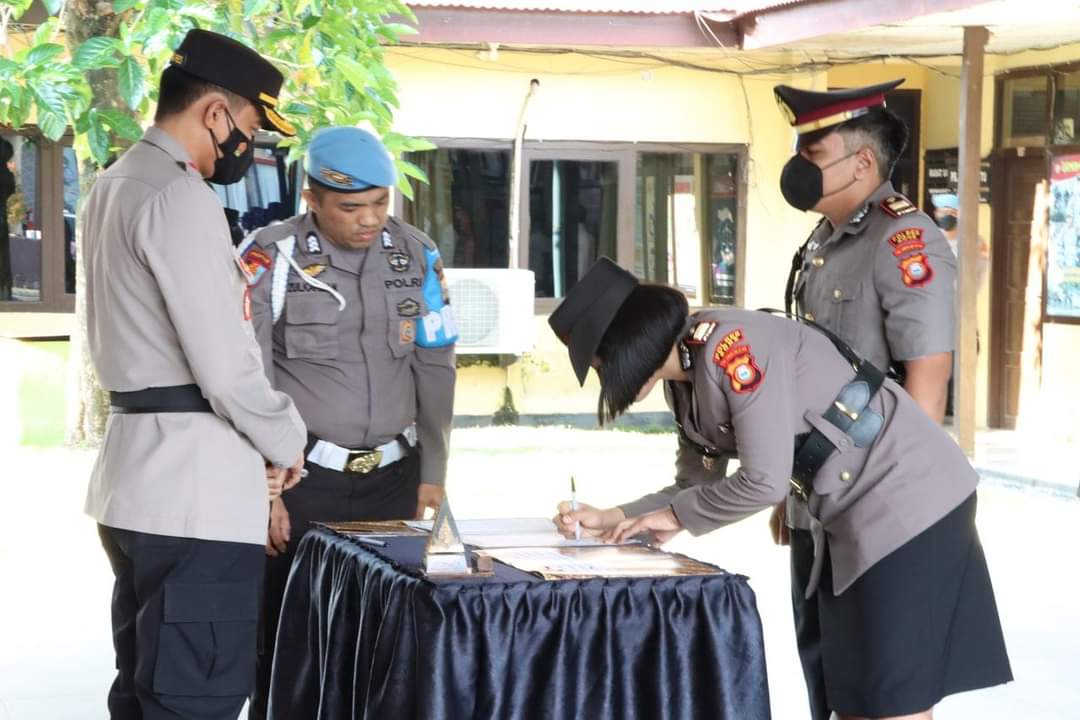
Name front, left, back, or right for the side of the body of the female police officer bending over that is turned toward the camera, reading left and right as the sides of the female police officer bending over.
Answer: left

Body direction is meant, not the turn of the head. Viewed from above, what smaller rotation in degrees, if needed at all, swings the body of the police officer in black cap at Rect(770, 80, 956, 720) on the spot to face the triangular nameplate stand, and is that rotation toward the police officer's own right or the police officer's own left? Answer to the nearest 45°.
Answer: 0° — they already face it

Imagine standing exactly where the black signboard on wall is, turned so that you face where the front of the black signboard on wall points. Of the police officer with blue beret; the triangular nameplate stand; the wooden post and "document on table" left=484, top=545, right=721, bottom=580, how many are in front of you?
4

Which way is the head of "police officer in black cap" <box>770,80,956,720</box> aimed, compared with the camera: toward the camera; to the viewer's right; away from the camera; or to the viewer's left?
to the viewer's left

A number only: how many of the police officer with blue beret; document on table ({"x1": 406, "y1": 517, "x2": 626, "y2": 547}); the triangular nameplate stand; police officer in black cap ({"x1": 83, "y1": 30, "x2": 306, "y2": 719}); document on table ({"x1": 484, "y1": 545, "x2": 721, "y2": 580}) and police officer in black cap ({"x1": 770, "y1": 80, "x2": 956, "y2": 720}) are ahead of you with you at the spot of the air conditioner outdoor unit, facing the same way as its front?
6

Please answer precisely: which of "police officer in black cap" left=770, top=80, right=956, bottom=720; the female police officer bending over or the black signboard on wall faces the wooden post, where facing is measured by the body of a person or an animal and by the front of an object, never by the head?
the black signboard on wall

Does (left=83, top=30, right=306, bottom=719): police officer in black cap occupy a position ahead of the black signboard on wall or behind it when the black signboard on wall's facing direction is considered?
ahead

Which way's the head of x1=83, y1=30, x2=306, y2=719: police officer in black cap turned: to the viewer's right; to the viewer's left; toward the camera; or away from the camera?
to the viewer's right

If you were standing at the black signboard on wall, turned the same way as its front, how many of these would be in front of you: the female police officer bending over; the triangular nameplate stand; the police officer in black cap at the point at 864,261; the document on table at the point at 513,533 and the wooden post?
5

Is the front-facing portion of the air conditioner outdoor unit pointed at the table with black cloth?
yes

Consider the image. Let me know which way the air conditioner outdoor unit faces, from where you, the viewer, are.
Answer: facing the viewer

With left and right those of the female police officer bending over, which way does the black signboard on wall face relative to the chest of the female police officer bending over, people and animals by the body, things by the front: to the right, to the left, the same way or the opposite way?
to the left

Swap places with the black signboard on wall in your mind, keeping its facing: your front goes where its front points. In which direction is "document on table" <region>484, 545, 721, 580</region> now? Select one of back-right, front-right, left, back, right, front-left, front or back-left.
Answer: front

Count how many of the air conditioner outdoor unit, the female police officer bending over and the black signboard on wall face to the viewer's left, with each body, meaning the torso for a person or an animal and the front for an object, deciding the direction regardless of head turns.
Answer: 1

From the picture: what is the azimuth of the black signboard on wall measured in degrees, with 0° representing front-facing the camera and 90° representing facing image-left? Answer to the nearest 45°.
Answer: approximately 0°

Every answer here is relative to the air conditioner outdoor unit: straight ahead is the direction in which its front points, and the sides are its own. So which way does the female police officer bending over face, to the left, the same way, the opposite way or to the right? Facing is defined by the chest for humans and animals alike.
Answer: to the right

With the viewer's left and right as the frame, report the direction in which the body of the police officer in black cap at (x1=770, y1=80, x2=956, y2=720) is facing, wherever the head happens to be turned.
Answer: facing the viewer and to the left of the viewer

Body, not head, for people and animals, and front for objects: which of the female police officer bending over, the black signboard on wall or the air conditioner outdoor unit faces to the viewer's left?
the female police officer bending over
